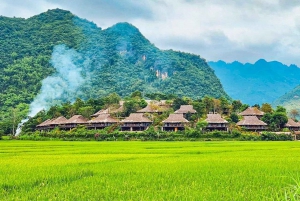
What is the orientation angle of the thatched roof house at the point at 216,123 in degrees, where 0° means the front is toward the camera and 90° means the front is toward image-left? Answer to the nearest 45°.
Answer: approximately 0°

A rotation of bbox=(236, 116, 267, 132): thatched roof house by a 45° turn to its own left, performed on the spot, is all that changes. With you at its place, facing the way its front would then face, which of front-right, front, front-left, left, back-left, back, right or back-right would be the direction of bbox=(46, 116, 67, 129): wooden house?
back-right

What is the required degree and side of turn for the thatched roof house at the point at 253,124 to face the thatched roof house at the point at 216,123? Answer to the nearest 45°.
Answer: approximately 45° to its right

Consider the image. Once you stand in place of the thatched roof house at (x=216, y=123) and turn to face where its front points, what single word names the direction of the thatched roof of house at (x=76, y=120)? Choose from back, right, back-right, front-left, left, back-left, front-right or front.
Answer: right

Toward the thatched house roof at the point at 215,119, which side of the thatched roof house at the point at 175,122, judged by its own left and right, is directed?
left

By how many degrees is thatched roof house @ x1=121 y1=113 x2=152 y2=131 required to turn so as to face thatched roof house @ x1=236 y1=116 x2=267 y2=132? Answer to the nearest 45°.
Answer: approximately 90° to its left

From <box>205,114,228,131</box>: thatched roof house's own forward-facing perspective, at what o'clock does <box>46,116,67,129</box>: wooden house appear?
The wooden house is roughly at 3 o'clock from the thatched roof house.

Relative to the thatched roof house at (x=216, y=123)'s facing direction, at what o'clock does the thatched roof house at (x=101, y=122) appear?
the thatched roof house at (x=101, y=122) is roughly at 3 o'clock from the thatched roof house at (x=216, y=123).

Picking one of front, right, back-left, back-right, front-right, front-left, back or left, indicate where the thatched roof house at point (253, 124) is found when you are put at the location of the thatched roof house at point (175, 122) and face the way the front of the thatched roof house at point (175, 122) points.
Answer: left
